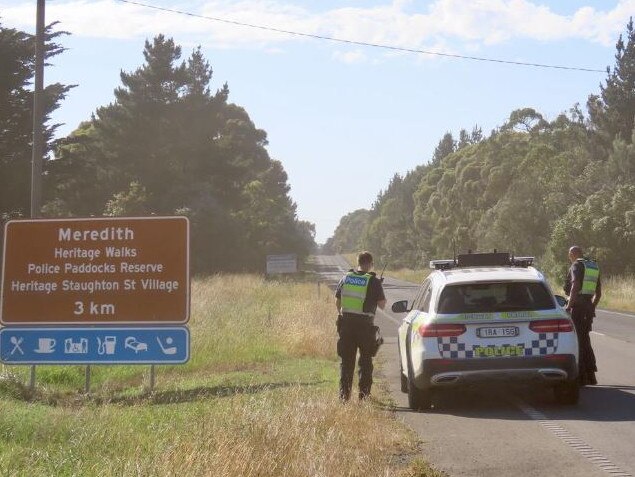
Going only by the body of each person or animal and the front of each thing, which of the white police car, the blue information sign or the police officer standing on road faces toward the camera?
the blue information sign

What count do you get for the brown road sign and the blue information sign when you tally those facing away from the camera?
0

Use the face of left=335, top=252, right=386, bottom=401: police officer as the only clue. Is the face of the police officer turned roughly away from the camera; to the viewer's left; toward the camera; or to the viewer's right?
away from the camera

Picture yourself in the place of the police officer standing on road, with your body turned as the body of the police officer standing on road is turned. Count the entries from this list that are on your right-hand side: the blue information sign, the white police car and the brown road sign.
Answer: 0

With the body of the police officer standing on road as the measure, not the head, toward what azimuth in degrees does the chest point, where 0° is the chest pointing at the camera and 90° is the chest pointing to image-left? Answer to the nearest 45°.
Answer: approximately 135°

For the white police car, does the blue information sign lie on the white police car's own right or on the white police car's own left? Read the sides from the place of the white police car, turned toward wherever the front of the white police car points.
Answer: on the white police car's own left

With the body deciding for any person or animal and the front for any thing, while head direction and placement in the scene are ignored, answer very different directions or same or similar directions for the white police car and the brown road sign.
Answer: very different directions

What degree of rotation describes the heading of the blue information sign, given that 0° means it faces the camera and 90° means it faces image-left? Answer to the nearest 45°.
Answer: approximately 0°

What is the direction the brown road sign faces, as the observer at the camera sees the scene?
facing the viewer

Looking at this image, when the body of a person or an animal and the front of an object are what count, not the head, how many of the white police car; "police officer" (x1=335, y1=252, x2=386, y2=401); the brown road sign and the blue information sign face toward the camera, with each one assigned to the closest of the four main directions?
2

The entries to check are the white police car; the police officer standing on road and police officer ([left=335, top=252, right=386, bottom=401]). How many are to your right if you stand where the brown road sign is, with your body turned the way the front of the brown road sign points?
0

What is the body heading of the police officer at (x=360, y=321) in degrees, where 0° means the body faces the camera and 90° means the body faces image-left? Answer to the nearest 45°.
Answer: approximately 225°

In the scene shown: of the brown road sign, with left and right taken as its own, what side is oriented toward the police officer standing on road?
left

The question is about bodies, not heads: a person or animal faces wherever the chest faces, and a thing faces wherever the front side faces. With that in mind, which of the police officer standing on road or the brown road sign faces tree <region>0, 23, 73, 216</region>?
the police officer standing on road
